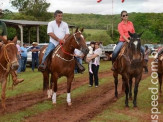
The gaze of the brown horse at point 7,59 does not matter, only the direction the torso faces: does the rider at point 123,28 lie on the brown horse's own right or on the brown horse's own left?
on the brown horse's own left

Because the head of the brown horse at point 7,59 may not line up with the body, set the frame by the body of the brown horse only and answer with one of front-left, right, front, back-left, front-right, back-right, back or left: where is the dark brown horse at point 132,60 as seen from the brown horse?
front-left

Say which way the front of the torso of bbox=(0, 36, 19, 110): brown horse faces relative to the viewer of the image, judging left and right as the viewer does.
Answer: facing the viewer and to the right of the viewer

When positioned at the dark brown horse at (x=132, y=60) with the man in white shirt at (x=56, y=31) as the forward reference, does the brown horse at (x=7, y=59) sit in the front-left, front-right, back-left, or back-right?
front-left

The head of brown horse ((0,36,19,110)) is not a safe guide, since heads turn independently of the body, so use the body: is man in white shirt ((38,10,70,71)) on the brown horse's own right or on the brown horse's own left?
on the brown horse's own left

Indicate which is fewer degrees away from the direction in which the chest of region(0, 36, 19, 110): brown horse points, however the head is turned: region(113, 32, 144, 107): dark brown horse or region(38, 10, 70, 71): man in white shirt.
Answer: the dark brown horse

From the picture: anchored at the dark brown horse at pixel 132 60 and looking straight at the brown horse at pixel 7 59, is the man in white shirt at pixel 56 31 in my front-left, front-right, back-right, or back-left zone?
front-right
